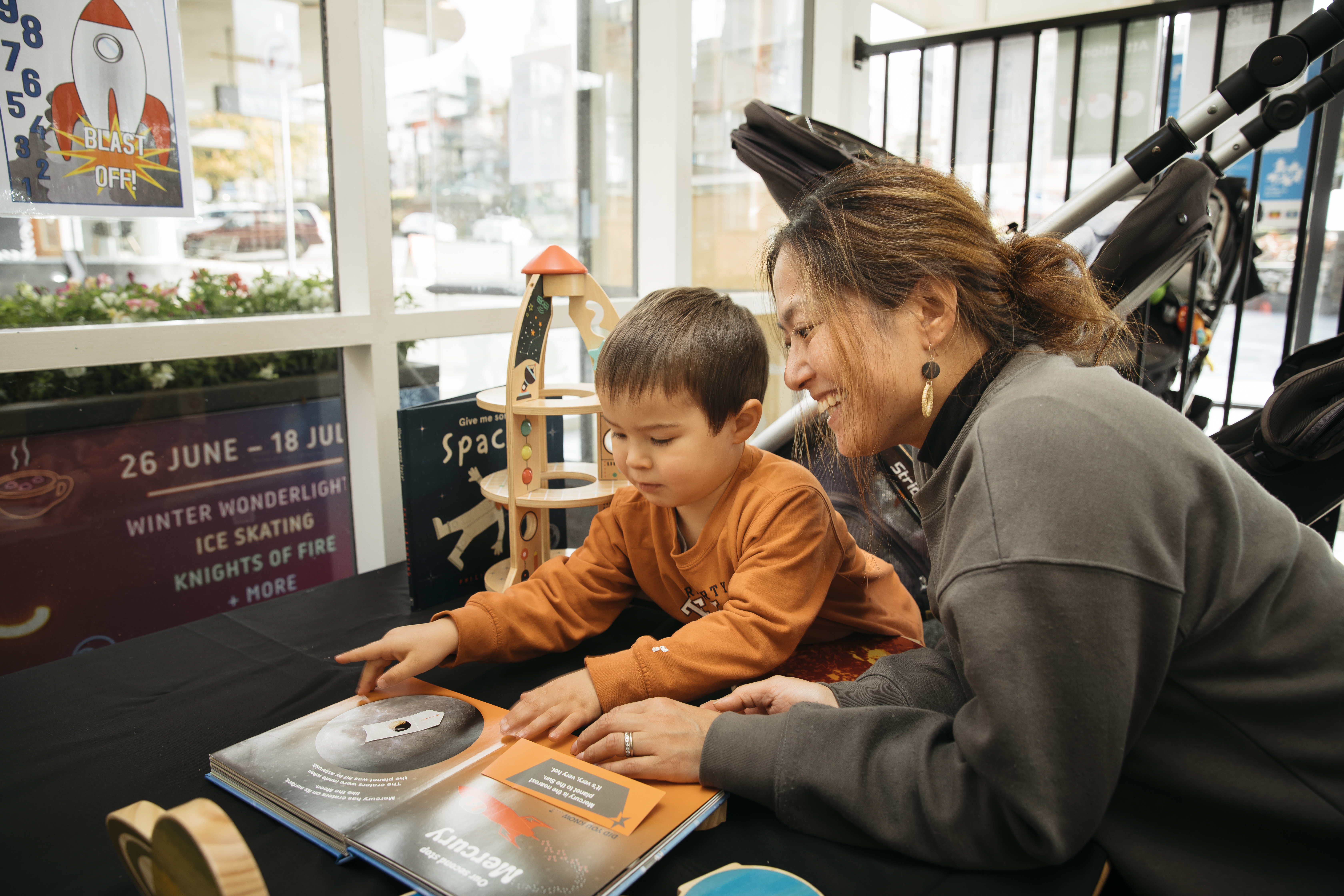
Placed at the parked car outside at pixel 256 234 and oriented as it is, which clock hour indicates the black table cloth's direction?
The black table cloth is roughly at 9 o'clock from the parked car outside.

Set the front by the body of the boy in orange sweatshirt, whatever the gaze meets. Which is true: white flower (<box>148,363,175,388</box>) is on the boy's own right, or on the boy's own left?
on the boy's own right

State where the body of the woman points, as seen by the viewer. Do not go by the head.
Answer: to the viewer's left

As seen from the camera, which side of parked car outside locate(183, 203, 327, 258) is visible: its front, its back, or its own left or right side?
left

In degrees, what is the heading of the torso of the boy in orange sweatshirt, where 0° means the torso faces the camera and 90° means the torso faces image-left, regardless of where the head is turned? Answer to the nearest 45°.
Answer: approximately 45°

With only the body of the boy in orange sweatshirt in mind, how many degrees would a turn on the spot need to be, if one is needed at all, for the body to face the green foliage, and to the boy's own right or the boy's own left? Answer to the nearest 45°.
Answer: approximately 90° to the boy's own right

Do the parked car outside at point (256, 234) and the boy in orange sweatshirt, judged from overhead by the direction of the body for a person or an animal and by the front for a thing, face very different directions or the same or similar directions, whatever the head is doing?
same or similar directions

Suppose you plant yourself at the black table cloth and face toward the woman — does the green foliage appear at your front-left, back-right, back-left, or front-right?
back-left

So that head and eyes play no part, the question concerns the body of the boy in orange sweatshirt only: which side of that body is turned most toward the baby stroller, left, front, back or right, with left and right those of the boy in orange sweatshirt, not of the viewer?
back

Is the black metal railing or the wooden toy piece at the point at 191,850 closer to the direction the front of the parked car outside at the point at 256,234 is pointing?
the wooden toy piece

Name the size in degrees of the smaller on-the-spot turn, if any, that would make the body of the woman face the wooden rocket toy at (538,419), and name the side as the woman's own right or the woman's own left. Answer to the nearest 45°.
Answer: approximately 45° to the woman's own right

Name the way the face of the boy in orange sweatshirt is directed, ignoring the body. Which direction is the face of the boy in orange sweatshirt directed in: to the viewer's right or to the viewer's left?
to the viewer's left

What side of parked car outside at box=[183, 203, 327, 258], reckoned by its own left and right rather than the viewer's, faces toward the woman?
left

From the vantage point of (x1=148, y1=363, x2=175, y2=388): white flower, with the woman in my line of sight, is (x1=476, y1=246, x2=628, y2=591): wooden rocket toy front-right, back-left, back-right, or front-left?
front-left
